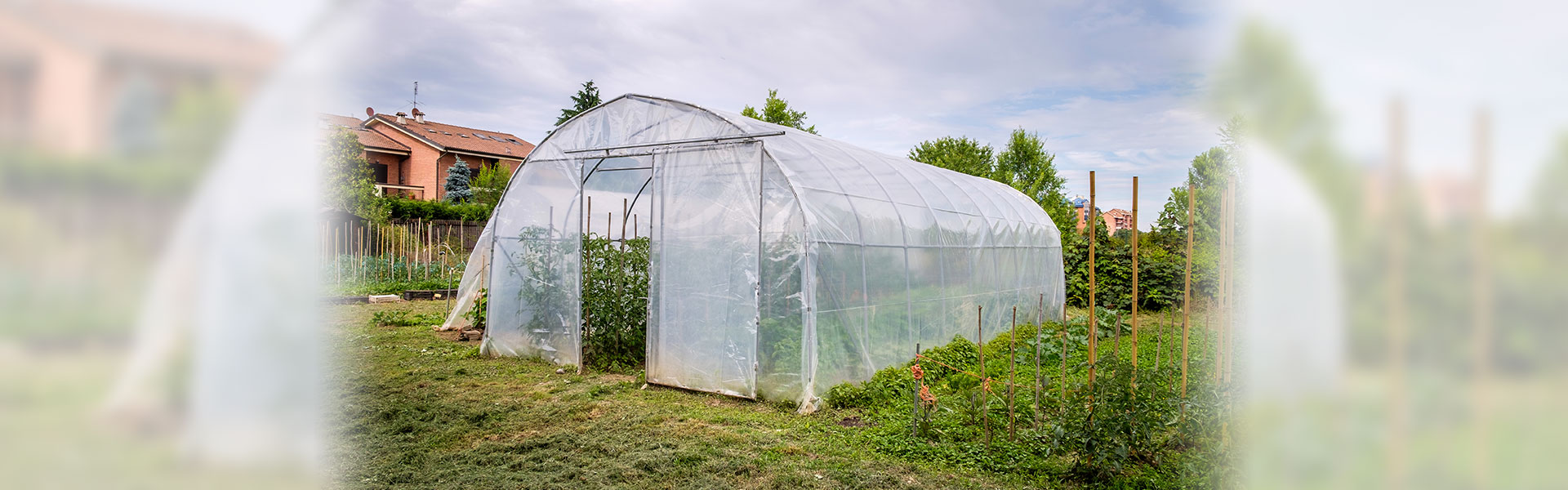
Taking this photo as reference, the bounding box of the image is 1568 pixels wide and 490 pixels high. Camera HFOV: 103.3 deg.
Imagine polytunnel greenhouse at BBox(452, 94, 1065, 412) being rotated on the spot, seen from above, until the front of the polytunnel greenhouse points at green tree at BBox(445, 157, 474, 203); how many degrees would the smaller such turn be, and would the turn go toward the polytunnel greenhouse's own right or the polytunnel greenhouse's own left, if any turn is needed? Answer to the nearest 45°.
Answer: approximately 90° to the polytunnel greenhouse's own right

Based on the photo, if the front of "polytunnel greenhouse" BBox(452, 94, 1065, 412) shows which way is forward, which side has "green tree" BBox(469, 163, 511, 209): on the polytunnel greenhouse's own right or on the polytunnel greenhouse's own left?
on the polytunnel greenhouse's own right

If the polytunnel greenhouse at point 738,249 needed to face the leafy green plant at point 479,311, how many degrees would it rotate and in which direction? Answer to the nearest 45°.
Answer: approximately 90° to its right

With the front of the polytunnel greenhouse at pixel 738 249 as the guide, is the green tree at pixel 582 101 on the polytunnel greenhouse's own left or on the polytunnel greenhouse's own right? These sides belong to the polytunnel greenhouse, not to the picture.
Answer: on the polytunnel greenhouse's own right

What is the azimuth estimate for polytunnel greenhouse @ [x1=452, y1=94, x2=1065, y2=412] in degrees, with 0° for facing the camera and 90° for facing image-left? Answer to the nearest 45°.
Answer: approximately 45°
